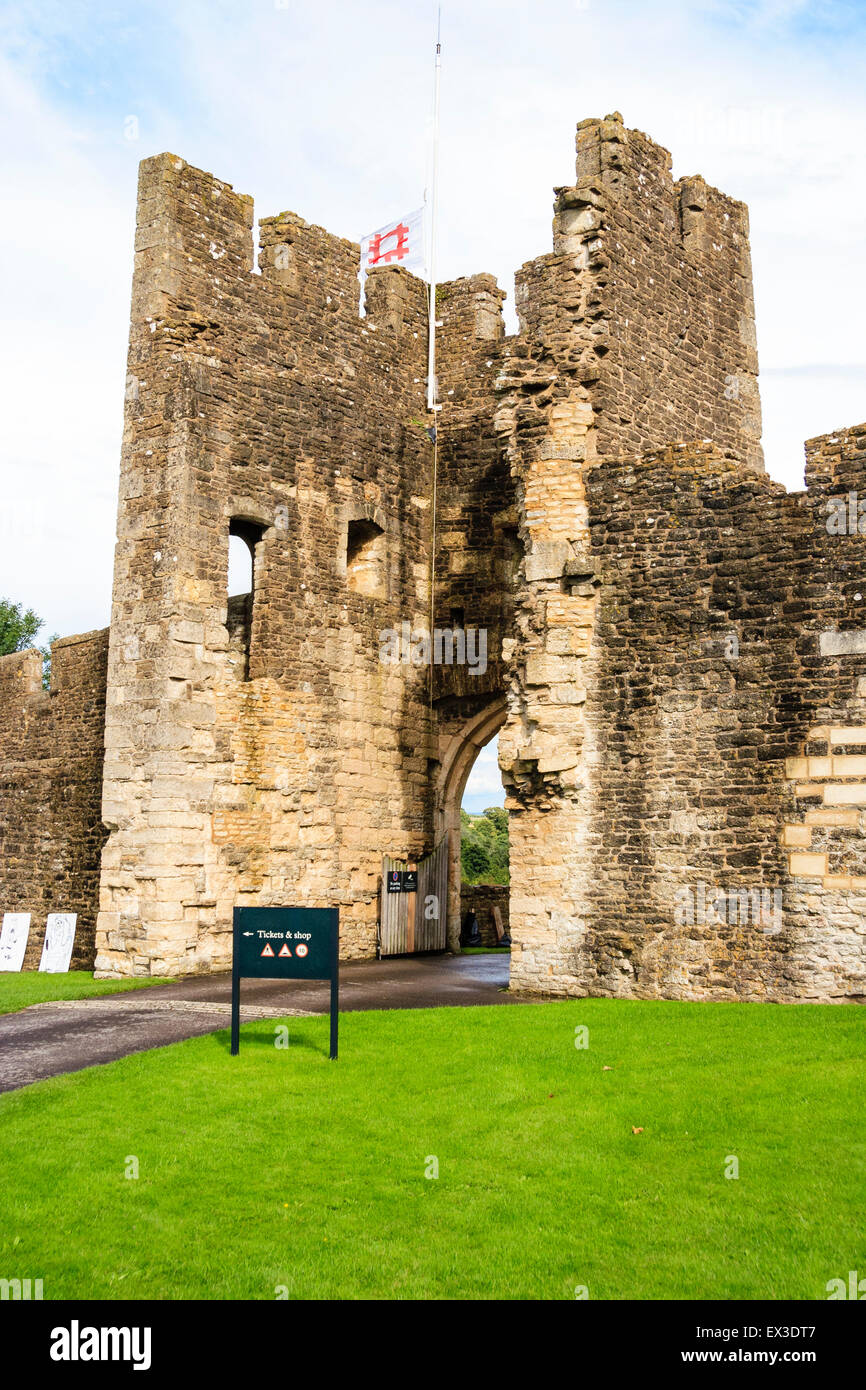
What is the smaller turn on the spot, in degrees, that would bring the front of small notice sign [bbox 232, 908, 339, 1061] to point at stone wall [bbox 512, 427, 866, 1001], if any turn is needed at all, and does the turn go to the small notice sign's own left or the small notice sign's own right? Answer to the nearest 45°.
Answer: approximately 135° to the small notice sign's own left

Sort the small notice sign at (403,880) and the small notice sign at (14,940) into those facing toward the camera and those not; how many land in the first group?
2

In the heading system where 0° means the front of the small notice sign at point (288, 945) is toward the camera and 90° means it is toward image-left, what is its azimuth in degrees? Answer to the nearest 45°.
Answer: approximately 0°

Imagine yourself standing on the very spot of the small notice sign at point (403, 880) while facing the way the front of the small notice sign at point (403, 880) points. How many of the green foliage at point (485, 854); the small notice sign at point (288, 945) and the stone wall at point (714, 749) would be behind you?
1

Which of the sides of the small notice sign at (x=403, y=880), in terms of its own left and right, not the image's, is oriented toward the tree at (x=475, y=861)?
back

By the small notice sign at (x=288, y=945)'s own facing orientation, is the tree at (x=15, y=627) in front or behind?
behind

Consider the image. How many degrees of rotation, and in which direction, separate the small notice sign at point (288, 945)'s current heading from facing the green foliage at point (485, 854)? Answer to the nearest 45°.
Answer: approximately 180°

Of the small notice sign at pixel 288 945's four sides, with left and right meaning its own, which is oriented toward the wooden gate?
back

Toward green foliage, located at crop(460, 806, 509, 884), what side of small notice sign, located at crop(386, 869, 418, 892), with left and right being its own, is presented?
back
